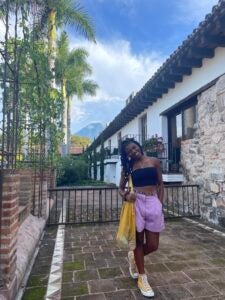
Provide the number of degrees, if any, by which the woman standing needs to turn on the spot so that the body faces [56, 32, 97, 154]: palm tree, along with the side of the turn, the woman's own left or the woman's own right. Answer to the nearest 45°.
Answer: approximately 180°

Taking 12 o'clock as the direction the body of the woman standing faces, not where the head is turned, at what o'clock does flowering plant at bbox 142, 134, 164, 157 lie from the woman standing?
The flowering plant is roughly at 6 o'clock from the woman standing.

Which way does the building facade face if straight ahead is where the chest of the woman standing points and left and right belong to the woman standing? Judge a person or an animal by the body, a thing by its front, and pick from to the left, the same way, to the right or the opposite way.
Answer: to the right

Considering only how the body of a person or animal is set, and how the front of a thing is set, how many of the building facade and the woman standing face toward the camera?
1

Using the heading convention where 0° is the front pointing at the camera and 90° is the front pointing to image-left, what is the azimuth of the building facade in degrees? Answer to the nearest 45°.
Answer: approximately 90°

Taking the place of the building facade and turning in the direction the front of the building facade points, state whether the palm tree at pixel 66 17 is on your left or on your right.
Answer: on your right

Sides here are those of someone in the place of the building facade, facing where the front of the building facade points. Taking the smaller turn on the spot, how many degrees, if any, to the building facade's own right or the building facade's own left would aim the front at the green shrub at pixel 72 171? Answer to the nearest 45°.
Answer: approximately 45° to the building facade's own right

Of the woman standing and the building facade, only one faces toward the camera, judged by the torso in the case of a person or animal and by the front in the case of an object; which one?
the woman standing

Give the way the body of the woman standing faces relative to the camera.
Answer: toward the camera

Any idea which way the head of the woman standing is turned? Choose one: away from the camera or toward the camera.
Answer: toward the camera

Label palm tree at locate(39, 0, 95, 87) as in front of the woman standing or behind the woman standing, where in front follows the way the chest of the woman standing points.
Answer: behind
